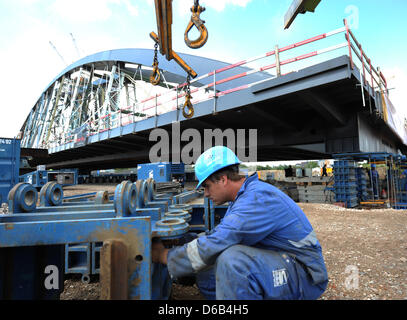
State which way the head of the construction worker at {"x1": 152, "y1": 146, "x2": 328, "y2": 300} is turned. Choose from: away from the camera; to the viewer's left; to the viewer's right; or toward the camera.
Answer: to the viewer's left

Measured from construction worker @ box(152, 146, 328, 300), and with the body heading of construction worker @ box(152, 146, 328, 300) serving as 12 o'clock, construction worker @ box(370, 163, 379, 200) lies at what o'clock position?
construction worker @ box(370, 163, 379, 200) is roughly at 4 o'clock from construction worker @ box(152, 146, 328, 300).

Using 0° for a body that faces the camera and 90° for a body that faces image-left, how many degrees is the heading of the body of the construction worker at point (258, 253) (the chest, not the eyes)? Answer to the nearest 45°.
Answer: approximately 90°

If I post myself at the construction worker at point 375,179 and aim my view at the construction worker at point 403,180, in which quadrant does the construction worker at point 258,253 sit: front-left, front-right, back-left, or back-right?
back-right

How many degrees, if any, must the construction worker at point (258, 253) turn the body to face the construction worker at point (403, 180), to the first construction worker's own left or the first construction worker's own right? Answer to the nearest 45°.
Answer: approximately 135° to the first construction worker's own right

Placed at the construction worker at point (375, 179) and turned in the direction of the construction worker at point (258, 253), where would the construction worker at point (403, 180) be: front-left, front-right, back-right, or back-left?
back-left
